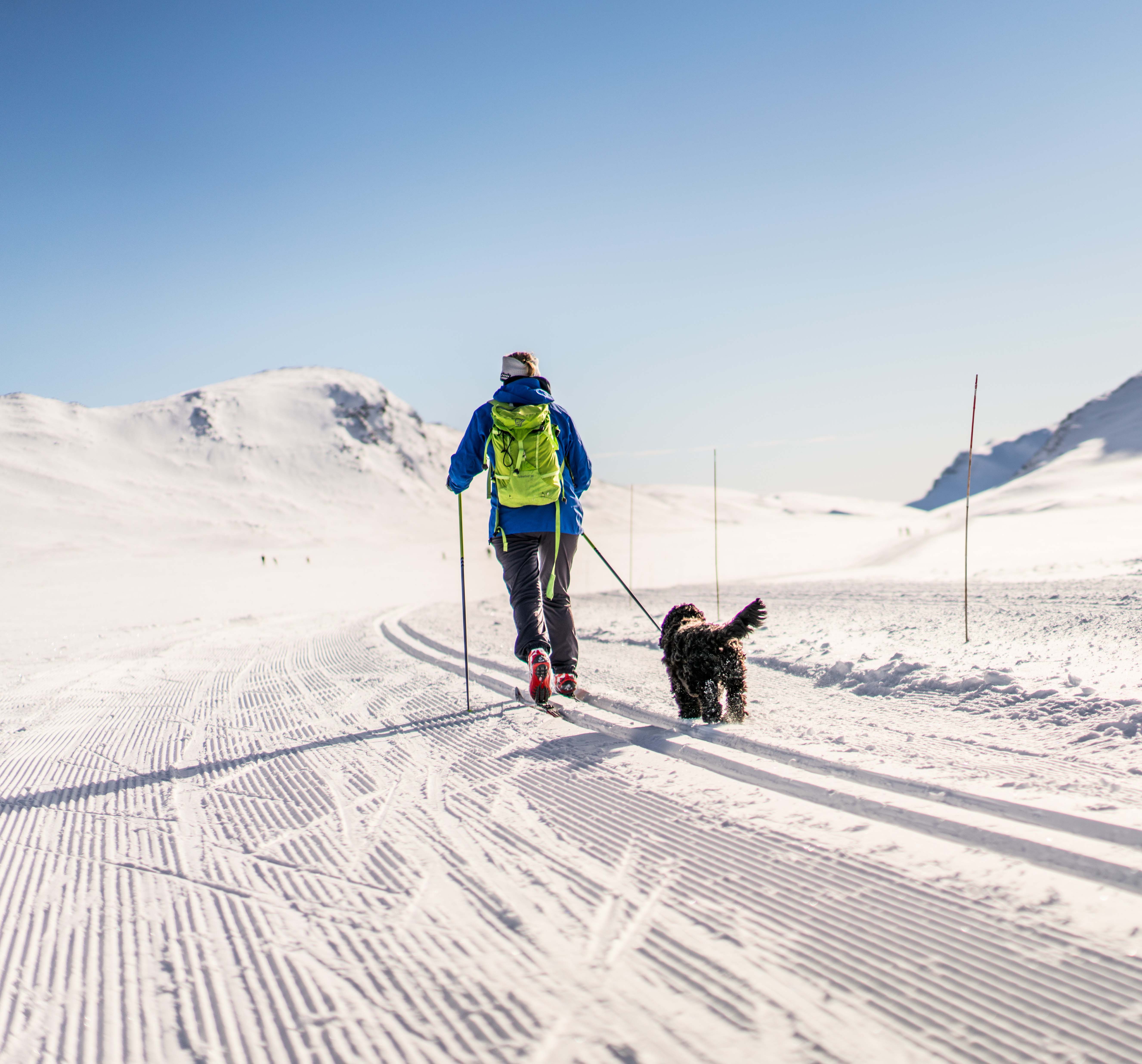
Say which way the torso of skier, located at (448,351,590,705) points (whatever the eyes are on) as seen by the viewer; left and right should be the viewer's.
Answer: facing away from the viewer

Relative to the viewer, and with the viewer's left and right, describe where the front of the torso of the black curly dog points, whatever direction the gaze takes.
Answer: facing away from the viewer and to the left of the viewer

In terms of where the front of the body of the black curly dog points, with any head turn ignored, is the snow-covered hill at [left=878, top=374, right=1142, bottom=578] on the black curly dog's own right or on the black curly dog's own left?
on the black curly dog's own right

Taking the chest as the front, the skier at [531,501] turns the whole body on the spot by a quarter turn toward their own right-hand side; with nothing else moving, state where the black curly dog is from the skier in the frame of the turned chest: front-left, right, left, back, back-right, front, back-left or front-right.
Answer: front-right

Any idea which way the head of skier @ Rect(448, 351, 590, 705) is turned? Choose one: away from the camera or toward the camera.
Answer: away from the camera

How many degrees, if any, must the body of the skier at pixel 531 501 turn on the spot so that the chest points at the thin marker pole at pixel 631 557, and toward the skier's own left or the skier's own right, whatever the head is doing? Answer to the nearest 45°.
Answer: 0° — they already face it
